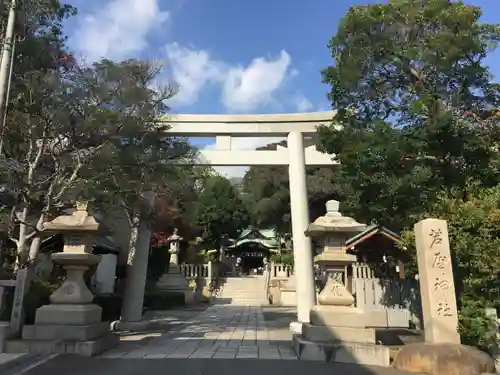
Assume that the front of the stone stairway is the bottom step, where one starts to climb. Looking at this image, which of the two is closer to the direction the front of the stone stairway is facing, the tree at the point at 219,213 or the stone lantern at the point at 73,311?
the stone lantern

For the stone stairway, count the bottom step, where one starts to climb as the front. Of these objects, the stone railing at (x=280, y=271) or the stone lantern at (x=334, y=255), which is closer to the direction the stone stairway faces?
the stone lantern

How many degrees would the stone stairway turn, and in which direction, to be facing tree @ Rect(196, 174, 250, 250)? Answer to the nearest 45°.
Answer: approximately 180°

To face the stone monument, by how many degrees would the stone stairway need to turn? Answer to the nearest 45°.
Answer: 0° — it already faces it

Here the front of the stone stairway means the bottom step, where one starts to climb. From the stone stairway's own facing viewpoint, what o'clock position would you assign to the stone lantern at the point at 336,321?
The stone lantern is roughly at 12 o'clock from the stone stairway.

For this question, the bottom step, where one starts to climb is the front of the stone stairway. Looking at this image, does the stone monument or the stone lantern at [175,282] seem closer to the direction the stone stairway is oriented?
the stone monument

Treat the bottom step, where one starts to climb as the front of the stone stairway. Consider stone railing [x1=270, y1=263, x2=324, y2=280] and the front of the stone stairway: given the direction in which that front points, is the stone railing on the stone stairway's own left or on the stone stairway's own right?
on the stone stairway's own left

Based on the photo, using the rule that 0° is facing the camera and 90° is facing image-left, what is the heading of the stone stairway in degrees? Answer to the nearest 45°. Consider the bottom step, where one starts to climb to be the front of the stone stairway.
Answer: approximately 0°

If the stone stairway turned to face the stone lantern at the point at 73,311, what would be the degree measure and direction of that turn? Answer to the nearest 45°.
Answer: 0° — it already faces it
